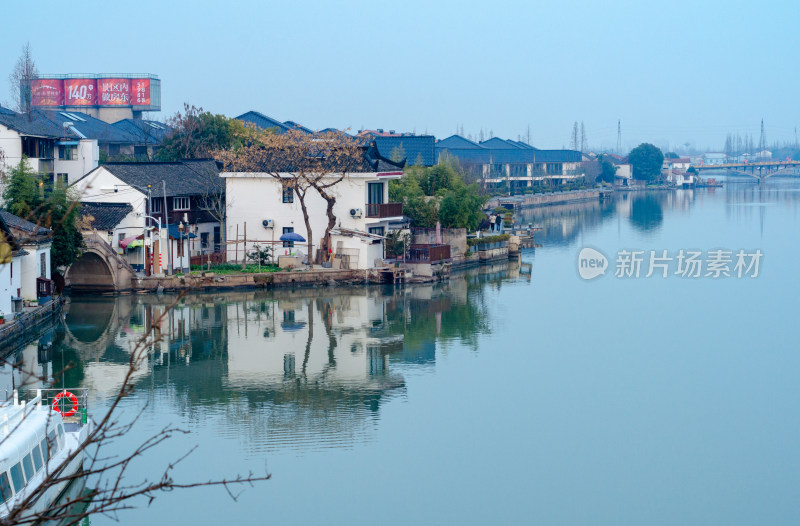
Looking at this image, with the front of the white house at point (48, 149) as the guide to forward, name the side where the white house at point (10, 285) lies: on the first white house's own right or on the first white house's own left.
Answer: on the first white house's own right

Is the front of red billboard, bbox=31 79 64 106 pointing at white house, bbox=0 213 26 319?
yes

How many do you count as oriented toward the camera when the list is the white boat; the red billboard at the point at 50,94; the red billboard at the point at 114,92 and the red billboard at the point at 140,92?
3

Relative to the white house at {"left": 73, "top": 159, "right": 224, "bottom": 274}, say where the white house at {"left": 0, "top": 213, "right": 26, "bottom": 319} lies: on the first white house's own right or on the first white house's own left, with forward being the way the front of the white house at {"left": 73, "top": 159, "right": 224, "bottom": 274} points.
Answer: on the first white house's own right

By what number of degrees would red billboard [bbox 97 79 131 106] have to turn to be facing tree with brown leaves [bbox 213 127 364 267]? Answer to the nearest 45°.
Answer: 0° — it already faces it

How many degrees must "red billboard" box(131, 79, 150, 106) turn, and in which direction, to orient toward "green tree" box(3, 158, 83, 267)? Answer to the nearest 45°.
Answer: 0° — it already faces it

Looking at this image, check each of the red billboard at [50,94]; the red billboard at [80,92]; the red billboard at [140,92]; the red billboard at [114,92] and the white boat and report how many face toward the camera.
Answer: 4
